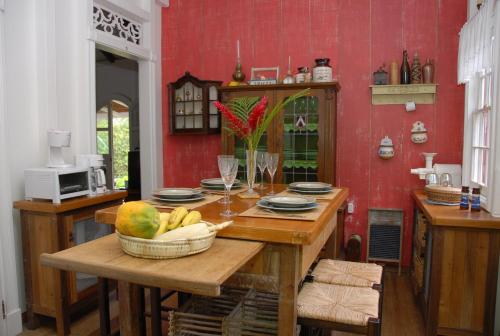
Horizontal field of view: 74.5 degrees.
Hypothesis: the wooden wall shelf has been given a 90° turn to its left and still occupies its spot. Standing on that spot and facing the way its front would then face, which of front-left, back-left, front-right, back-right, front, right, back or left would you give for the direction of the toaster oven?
back-right

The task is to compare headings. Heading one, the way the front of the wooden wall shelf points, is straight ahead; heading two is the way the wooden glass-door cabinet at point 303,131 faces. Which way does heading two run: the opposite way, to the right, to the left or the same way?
the same way

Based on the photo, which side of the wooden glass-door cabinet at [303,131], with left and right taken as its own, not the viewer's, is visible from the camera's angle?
front

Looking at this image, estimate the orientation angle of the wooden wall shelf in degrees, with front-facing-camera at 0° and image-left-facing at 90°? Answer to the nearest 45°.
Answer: approximately 0°

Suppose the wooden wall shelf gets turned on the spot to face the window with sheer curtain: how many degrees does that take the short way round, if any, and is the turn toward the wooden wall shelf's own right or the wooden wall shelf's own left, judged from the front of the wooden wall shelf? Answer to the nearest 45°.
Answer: approximately 45° to the wooden wall shelf's own left

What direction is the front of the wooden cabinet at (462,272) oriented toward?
to the viewer's left

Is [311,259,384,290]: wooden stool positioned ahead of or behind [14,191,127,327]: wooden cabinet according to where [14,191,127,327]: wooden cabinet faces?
ahead

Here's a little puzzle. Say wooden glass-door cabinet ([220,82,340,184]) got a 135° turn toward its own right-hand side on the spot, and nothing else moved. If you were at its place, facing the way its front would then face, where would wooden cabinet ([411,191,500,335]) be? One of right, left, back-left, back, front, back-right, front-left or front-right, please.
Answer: back

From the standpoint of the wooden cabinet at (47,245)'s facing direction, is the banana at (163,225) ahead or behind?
ahead

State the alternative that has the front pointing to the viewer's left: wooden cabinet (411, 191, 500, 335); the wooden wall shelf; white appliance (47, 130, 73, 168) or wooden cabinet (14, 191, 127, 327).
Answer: wooden cabinet (411, 191, 500, 335)
